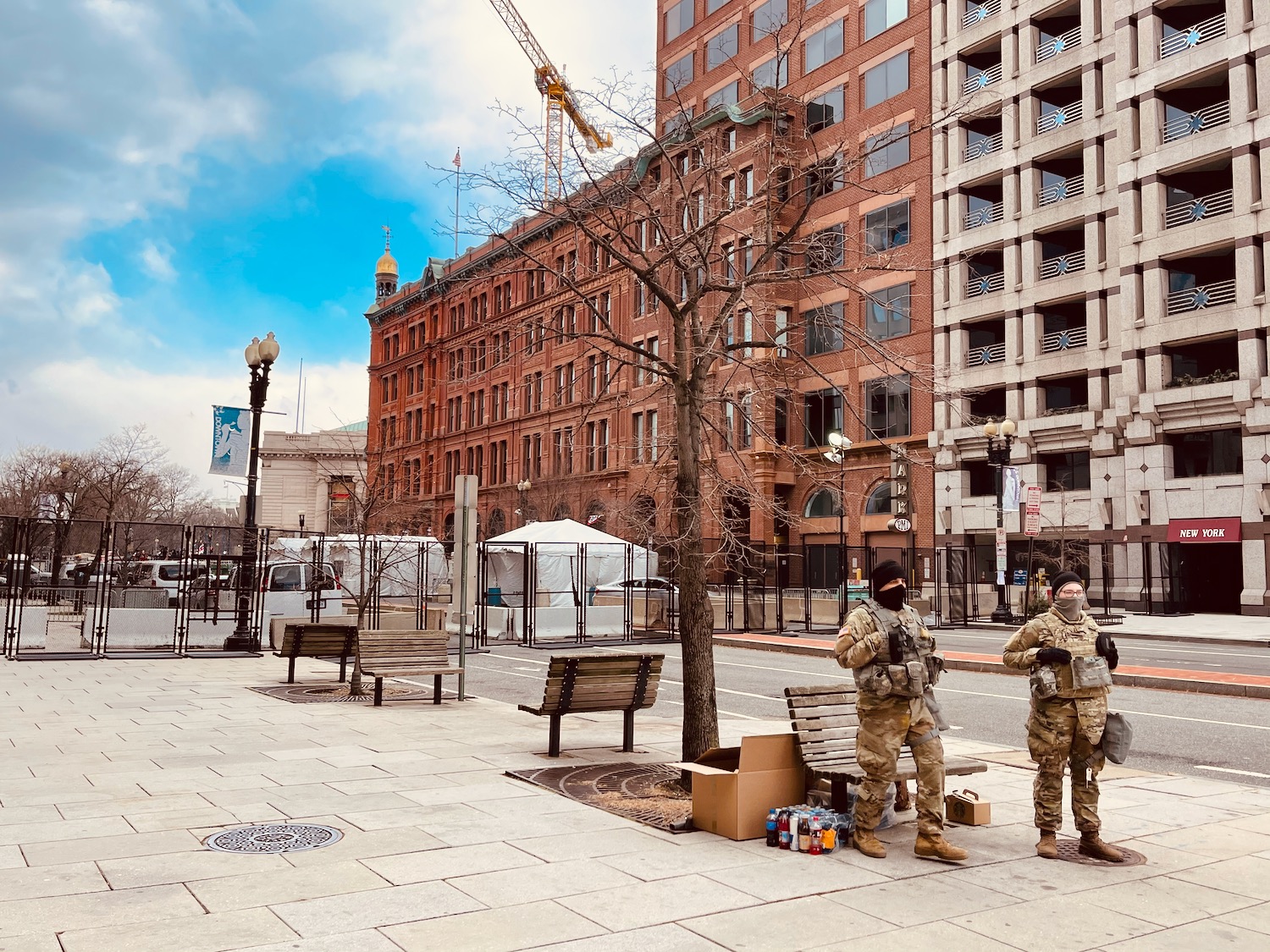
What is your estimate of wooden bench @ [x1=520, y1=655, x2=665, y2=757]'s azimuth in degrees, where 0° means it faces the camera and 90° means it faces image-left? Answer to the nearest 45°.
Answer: approximately 135°

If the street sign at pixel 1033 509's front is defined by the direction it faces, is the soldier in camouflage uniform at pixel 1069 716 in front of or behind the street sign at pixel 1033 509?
in front

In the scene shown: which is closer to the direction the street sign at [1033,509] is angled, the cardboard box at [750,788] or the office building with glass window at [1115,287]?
the cardboard box

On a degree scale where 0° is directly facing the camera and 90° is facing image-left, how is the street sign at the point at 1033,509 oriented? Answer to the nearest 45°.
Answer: approximately 0°

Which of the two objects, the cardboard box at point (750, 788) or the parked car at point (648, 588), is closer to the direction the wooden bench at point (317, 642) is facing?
the parked car

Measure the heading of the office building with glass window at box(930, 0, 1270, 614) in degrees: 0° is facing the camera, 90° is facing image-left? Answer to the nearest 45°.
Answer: approximately 45°

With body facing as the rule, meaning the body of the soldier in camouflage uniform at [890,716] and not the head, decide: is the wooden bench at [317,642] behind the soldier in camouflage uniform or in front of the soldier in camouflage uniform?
behind

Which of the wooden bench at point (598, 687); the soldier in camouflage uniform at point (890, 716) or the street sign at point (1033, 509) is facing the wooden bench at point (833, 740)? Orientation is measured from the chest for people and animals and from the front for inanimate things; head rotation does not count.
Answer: the street sign
